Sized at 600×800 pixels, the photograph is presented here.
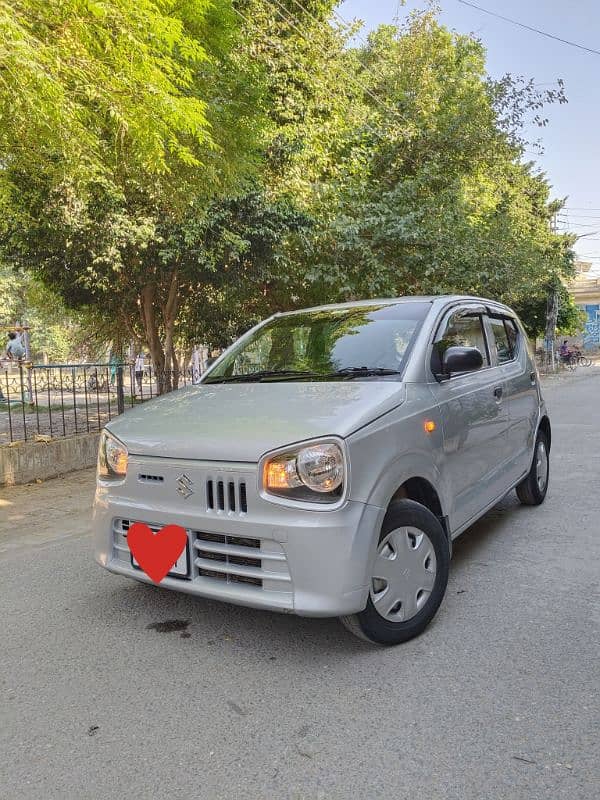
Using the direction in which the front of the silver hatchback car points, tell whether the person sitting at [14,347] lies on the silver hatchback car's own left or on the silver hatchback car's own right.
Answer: on the silver hatchback car's own right

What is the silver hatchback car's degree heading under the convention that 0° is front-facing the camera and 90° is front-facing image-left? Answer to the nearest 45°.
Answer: approximately 45°

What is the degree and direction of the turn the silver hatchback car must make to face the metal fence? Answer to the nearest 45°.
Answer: approximately 90° to its right
